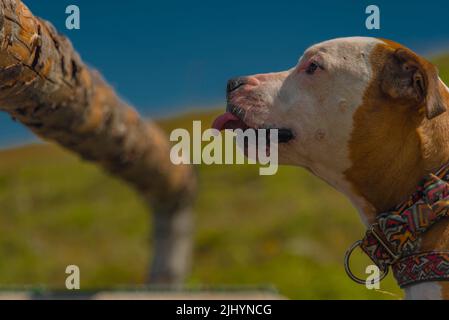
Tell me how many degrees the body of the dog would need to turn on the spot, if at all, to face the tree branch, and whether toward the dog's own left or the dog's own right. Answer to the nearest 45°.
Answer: approximately 45° to the dog's own right

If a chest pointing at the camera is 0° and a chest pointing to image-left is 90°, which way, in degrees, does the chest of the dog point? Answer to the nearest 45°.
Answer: approximately 90°
